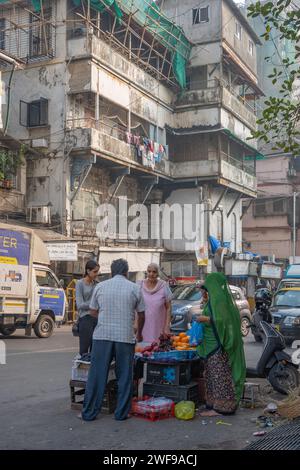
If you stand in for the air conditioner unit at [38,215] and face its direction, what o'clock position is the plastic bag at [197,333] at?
The plastic bag is roughly at 12 o'clock from the air conditioner unit.

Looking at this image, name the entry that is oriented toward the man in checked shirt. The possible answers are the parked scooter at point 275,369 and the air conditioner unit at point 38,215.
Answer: the air conditioner unit

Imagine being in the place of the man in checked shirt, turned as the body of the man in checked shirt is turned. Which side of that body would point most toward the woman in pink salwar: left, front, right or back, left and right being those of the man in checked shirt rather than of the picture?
front

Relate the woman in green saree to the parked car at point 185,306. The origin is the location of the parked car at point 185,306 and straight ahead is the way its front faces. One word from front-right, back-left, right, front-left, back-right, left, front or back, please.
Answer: front-left

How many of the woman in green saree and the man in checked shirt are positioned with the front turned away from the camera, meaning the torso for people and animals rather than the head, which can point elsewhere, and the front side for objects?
1

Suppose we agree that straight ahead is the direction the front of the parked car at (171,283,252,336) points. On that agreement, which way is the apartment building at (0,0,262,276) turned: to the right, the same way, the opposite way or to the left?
to the left

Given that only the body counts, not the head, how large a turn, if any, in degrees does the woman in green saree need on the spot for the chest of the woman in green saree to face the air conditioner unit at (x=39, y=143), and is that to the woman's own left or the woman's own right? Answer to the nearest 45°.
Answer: approximately 45° to the woman's own right

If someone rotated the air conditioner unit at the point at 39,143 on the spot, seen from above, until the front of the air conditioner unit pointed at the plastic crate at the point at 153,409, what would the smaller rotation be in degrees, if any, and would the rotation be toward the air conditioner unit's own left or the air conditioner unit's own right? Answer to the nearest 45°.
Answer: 0° — it already faces it

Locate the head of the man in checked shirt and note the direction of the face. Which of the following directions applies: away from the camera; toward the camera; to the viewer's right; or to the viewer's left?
away from the camera

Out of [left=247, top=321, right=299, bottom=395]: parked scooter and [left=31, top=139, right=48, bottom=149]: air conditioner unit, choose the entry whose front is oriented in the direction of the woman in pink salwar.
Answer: the air conditioner unit

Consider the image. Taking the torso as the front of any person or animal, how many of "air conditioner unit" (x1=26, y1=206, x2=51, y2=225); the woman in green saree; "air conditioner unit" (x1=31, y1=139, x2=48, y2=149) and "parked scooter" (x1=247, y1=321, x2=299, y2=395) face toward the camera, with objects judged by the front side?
2

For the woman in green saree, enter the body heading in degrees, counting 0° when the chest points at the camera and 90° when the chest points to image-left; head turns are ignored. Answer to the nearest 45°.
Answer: approximately 90°

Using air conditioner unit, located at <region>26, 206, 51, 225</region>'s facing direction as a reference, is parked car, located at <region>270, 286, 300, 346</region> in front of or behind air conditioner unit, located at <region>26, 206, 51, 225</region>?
in front

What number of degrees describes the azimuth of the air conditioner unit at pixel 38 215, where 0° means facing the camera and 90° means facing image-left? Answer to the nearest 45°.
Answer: approximately 0°
